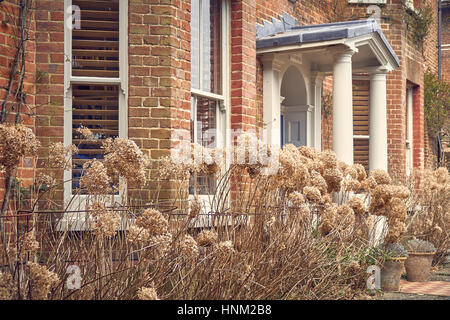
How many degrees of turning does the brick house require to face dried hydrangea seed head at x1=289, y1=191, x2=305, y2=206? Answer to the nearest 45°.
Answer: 0° — it already faces it

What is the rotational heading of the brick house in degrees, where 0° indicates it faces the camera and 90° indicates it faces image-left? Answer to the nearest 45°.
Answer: approximately 315°

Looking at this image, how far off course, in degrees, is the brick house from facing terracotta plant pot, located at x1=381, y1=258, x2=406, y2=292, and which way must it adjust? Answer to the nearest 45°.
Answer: approximately 45° to its left

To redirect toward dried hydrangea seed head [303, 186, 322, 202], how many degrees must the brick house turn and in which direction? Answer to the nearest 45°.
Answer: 0° — it already faces it

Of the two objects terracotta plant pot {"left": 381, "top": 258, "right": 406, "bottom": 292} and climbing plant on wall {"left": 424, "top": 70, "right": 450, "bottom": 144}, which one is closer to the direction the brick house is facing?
the terracotta plant pot

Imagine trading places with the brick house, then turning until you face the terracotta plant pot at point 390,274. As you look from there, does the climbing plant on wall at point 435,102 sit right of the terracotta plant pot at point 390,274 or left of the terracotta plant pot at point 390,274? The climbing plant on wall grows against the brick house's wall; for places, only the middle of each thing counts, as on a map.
left
